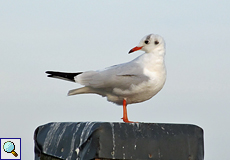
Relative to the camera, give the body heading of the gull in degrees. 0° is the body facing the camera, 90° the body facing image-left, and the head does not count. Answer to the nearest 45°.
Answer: approximately 270°
